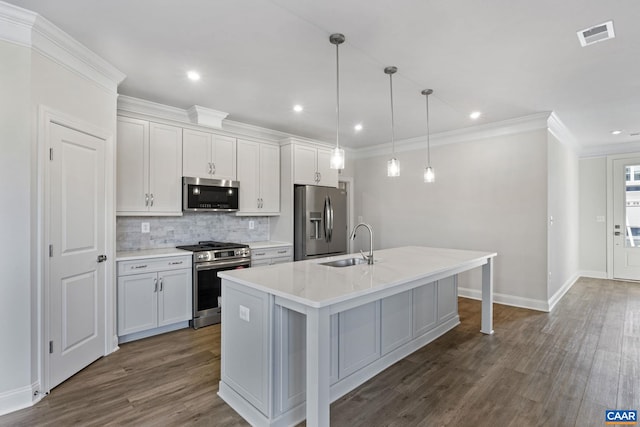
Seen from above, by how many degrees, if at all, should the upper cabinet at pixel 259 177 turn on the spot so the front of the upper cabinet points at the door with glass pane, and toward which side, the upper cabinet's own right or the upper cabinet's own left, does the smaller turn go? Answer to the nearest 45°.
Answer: approximately 45° to the upper cabinet's own left

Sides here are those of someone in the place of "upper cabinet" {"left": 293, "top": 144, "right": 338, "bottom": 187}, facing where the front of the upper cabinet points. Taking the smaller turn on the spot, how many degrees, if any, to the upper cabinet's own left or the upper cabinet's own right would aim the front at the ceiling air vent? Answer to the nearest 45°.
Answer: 0° — it already faces it

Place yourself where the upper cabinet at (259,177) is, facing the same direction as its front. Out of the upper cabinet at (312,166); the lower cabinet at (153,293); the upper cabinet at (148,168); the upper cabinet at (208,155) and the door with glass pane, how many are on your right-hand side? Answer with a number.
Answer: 3

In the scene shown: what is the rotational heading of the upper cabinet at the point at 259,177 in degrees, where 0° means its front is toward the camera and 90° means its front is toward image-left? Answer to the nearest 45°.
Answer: approximately 315°

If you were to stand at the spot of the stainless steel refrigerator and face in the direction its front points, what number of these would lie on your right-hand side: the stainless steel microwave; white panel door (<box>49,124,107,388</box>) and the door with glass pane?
2

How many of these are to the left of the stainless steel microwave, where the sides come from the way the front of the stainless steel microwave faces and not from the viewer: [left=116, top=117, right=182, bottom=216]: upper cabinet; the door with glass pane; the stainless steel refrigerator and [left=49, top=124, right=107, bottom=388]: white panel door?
2

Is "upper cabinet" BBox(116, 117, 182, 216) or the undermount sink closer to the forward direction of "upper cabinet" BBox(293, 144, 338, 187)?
the undermount sink

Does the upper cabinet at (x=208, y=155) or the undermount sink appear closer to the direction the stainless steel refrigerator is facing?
the undermount sink

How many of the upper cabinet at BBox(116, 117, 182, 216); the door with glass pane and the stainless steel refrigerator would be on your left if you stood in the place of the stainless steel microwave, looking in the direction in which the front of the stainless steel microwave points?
2

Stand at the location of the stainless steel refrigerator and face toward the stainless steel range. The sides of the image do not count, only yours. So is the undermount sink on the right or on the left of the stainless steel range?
left

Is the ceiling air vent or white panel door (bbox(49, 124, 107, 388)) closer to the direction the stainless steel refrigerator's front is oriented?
the ceiling air vent

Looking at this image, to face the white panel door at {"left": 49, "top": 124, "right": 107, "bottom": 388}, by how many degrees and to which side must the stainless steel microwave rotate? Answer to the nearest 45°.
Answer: approximately 45° to its right
